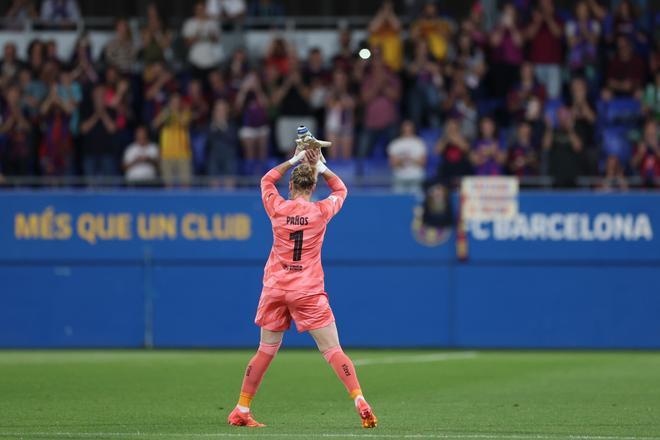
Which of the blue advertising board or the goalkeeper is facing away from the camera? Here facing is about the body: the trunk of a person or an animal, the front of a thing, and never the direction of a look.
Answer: the goalkeeper

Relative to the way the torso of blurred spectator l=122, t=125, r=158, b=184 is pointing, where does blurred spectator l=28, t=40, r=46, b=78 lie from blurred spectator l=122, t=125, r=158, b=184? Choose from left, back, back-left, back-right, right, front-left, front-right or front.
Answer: back-right

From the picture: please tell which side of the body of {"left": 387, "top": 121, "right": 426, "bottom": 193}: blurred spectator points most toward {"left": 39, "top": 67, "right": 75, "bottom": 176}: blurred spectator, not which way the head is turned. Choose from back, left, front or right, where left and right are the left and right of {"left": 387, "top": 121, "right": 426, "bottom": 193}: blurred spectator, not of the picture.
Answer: right

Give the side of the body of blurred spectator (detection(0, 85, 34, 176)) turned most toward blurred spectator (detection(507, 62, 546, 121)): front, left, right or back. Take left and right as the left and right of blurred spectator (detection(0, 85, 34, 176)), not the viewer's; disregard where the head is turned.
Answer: left

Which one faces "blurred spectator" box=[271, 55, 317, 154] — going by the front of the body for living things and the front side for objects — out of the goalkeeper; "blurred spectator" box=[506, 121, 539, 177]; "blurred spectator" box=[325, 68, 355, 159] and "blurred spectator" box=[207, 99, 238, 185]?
the goalkeeper
